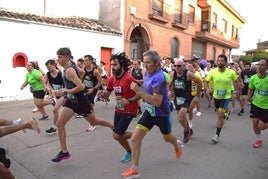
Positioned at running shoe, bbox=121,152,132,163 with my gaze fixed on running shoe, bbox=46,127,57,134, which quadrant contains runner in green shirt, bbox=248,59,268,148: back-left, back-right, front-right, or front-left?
back-right

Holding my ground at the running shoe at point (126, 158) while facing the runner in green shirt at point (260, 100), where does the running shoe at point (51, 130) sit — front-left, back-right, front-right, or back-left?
back-left

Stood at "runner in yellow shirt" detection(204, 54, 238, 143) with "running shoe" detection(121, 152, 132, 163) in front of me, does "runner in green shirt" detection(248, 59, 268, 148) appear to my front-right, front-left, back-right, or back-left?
back-left

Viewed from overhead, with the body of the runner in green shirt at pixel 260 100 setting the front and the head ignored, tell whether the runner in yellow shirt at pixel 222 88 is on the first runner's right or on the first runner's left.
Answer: on the first runner's right

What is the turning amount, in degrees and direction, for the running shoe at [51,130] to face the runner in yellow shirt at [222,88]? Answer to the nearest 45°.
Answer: approximately 180°

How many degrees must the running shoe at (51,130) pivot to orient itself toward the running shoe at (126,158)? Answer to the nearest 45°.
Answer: approximately 135° to its left

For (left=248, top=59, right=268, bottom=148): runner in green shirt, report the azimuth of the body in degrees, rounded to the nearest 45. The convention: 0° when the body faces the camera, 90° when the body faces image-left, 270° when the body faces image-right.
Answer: approximately 45°

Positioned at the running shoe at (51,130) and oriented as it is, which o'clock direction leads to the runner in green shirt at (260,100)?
The runner in green shirt is roughly at 7 o'clock from the running shoe.

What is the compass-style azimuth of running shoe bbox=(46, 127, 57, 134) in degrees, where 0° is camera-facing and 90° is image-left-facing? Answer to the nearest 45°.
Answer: approximately 90°
